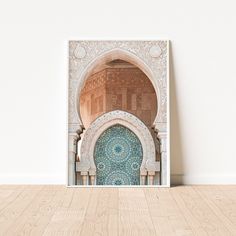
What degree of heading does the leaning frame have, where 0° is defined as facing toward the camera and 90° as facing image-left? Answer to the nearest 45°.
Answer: approximately 0°
